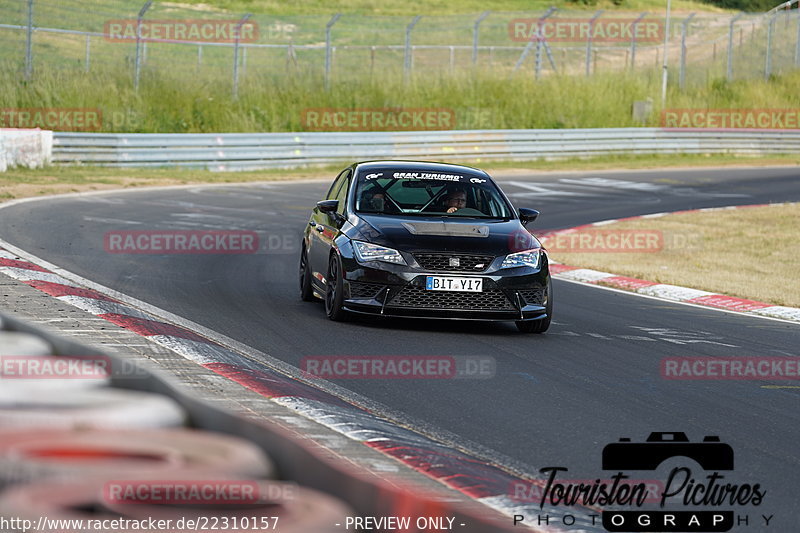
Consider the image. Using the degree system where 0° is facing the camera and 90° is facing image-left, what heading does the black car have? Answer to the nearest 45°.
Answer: approximately 0°

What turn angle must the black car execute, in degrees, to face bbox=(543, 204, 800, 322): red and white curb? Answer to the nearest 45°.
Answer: approximately 135° to its left

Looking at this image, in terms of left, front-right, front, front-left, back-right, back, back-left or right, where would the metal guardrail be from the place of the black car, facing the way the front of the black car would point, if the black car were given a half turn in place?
front

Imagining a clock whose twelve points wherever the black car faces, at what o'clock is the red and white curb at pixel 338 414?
The red and white curb is roughly at 12 o'clock from the black car.
